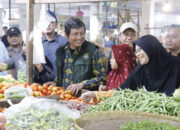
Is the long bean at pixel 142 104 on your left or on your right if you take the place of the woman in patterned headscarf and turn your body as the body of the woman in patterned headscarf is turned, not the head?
on your left

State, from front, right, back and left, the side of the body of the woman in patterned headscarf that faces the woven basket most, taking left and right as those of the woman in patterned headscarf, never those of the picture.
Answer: left

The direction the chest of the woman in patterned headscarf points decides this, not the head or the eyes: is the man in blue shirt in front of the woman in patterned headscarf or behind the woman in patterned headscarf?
in front

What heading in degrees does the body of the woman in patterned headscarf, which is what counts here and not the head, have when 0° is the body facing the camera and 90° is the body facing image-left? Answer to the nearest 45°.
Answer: approximately 90°
